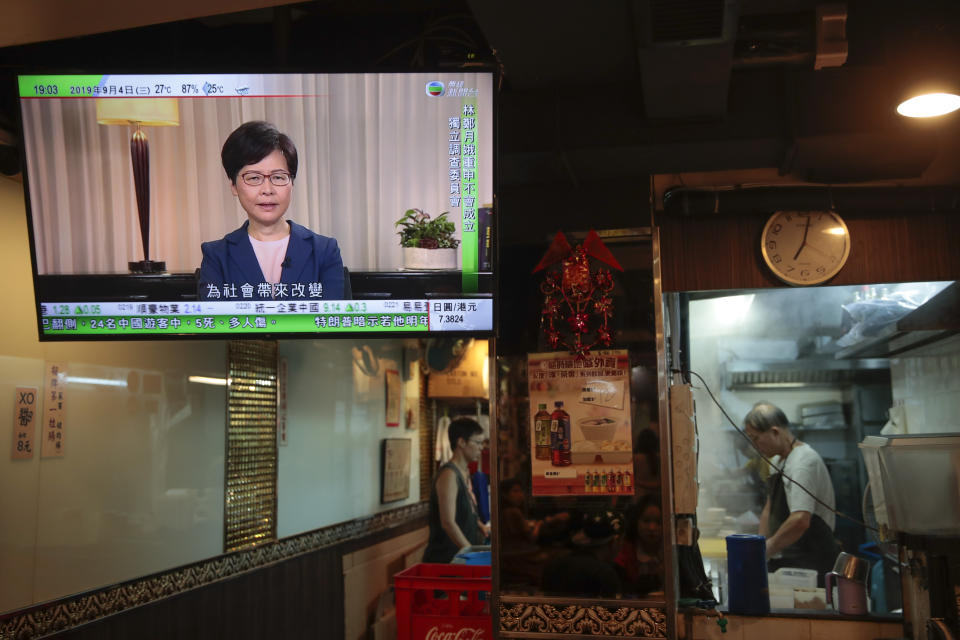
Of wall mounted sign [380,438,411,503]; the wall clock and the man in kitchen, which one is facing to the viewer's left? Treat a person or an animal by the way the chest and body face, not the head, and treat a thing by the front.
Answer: the man in kitchen

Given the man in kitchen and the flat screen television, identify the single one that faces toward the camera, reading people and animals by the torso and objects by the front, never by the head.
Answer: the flat screen television

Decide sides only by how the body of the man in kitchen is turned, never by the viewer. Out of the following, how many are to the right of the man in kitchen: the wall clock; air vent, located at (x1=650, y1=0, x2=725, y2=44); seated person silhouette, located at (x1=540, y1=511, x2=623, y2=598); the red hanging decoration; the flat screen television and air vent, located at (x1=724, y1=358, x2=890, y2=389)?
1

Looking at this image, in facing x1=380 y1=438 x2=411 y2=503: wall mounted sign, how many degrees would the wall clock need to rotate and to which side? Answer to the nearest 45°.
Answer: approximately 135° to its right

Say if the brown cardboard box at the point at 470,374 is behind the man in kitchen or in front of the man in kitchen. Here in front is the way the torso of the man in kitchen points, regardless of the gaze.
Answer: in front

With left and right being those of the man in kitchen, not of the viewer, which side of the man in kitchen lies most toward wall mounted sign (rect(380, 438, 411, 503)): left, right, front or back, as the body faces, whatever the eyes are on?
front

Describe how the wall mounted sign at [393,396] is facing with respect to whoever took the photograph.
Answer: facing the viewer and to the right of the viewer

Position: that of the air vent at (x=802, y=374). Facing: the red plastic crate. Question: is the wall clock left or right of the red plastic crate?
left

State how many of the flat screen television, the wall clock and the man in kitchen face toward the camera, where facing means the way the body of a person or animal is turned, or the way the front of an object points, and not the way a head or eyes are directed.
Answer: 2

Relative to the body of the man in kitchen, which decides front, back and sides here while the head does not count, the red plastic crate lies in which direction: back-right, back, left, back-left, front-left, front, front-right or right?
front-left

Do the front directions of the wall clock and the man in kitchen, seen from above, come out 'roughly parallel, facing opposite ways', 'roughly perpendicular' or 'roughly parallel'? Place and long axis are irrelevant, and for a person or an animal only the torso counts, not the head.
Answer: roughly perpendicular

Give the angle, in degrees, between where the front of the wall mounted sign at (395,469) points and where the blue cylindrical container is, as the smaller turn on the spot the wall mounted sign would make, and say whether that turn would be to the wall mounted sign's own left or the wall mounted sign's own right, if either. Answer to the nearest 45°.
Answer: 0° — it already faces it

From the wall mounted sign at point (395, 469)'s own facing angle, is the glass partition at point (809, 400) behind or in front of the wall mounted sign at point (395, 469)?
in front

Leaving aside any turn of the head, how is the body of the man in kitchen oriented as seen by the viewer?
to the viewer's left

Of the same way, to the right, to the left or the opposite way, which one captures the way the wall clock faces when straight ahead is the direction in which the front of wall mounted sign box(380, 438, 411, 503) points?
to the right
